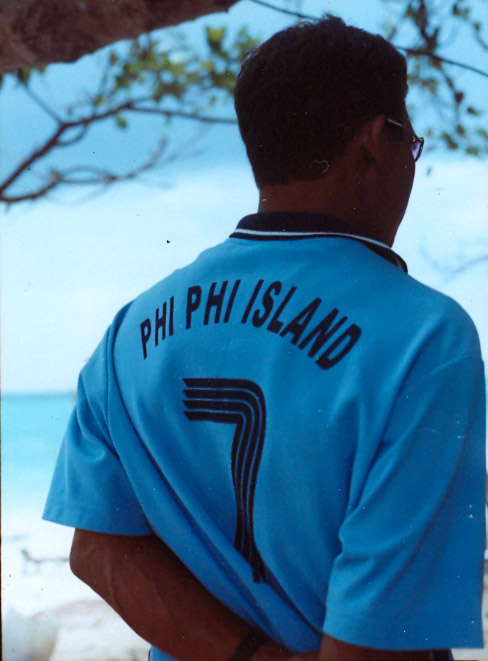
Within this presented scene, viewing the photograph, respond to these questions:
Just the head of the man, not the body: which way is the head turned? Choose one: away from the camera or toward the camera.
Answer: away from the camera

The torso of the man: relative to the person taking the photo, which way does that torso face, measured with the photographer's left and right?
facing away from the viewer and to the right of the viewer
